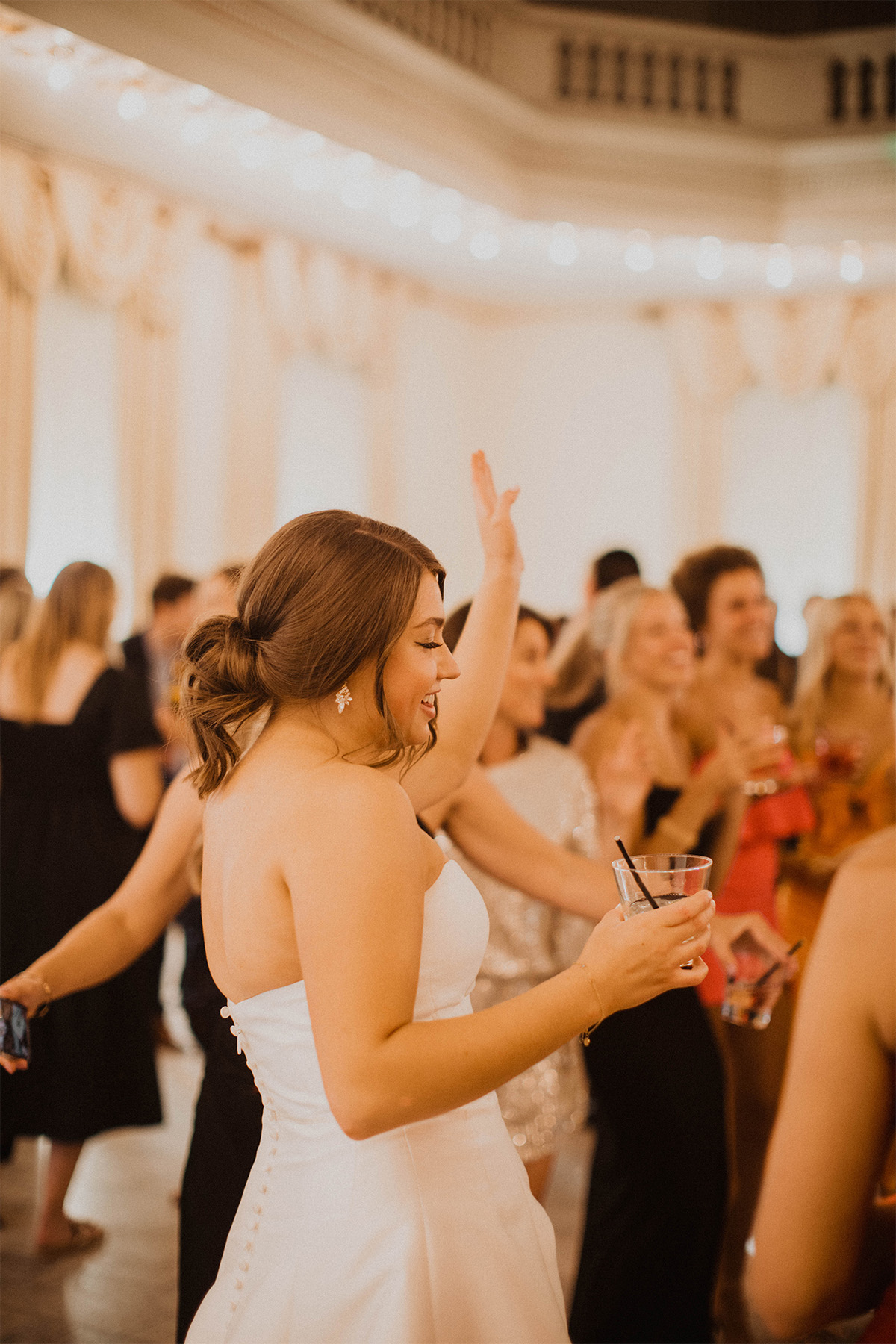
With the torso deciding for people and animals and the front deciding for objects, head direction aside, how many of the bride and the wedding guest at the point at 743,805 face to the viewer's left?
0

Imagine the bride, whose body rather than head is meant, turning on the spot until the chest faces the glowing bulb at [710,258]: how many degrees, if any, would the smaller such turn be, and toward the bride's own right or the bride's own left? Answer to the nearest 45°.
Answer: approximately 90° to the bride's own left

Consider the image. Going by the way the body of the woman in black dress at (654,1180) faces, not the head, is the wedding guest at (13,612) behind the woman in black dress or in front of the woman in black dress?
behind

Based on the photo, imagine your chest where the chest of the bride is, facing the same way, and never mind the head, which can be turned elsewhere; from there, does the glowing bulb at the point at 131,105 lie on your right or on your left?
on your left

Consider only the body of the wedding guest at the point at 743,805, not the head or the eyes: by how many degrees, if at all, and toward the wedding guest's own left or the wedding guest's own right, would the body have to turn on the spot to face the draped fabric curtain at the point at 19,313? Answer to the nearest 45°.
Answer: approximately 180°

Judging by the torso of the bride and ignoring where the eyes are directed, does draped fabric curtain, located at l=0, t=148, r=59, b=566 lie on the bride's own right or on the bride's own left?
on the bride's own left

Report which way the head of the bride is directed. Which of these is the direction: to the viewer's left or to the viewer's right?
to the viewer's right

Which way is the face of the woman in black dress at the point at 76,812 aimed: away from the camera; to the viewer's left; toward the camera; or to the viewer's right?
away from the camera

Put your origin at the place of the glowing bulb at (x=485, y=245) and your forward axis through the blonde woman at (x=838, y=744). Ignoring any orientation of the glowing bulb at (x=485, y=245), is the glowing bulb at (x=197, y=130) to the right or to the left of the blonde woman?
right

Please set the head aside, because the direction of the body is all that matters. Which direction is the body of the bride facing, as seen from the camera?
to the viewer's right

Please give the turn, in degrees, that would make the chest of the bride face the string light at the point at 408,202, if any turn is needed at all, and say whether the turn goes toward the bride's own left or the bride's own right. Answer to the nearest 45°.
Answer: approximately 90° to the bride's own left
